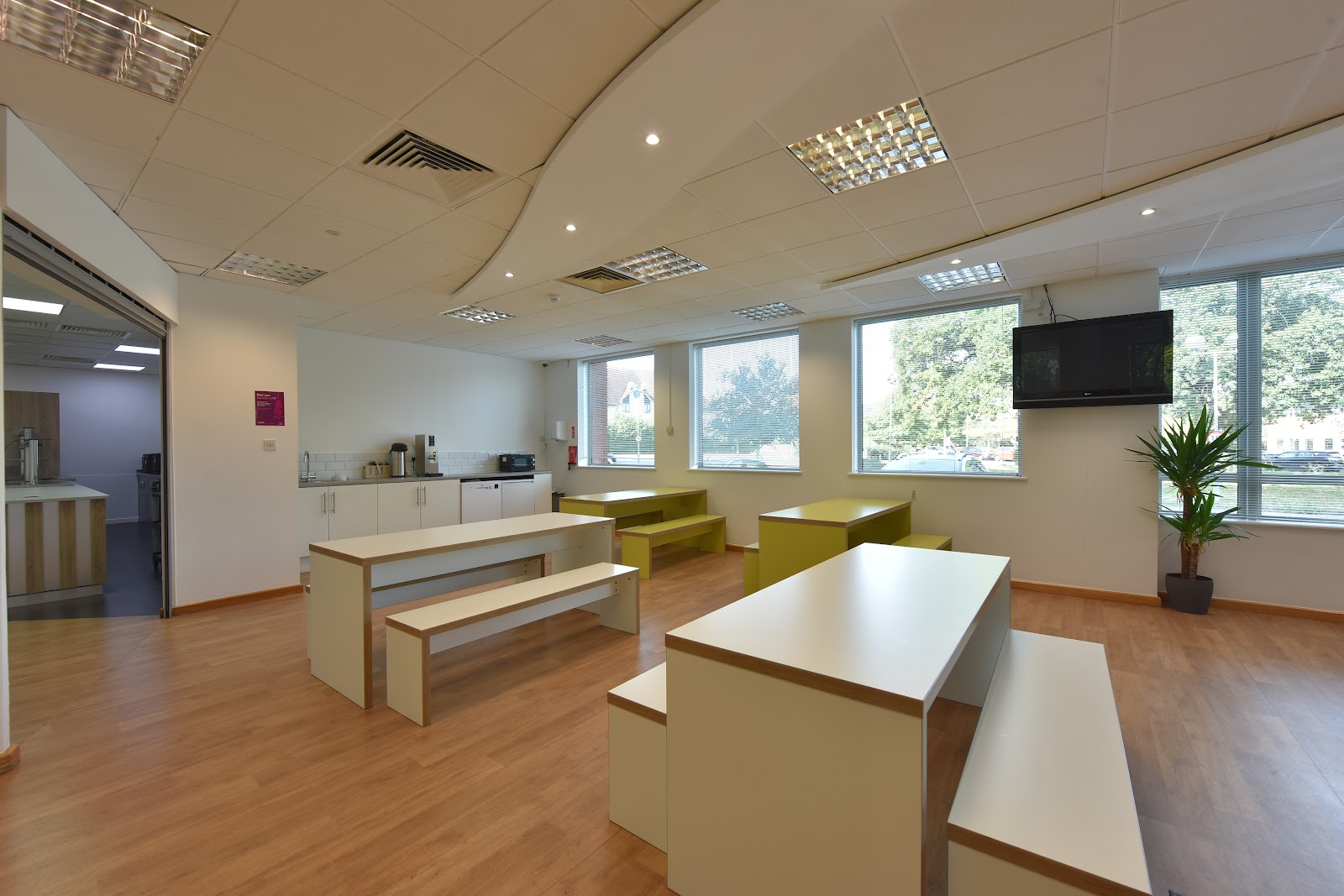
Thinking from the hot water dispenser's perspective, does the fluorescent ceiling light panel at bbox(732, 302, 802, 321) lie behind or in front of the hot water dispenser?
in front

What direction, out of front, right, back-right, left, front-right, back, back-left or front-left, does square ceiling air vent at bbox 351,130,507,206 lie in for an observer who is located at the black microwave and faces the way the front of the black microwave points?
front-right

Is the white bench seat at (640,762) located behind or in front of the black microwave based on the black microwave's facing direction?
in front

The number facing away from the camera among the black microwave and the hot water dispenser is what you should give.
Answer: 0

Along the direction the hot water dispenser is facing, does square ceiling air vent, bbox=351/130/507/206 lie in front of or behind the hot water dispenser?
in front
